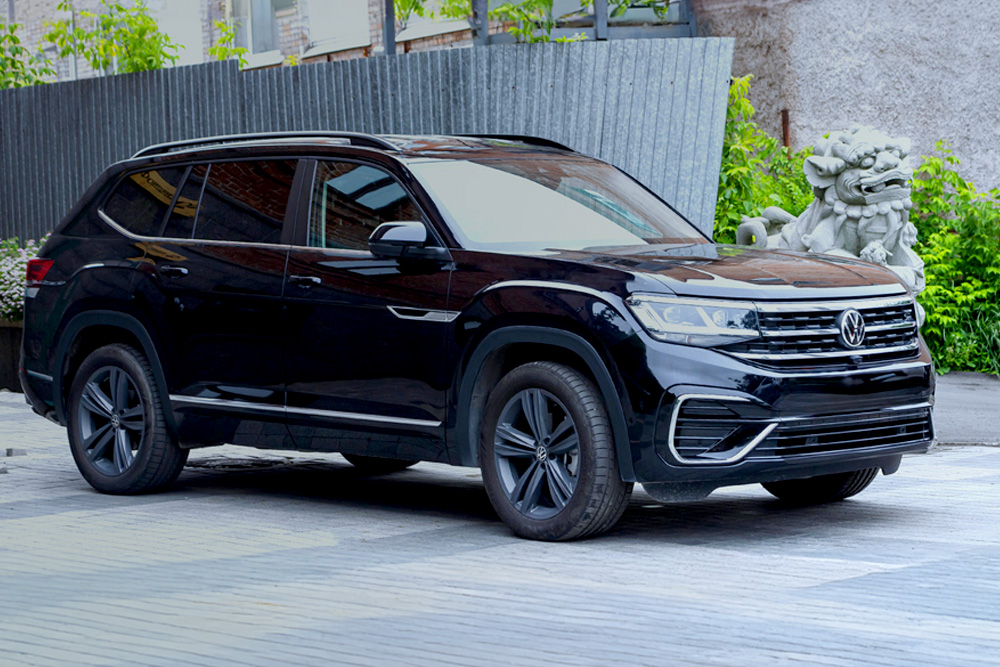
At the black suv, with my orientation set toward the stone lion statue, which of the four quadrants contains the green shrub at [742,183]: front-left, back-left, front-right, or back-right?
front-left

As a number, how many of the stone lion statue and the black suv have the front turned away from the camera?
0

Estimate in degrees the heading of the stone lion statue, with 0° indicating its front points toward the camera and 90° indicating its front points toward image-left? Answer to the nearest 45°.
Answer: approximately 315°

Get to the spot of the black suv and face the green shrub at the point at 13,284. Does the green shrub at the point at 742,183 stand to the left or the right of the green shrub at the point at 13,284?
right

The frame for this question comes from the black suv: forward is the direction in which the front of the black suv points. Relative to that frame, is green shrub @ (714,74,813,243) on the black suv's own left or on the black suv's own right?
on the black suv's own left

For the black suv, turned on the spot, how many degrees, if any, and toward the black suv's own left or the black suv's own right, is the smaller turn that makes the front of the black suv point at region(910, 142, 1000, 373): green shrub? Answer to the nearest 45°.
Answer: approximately 90° to the black suv's own left

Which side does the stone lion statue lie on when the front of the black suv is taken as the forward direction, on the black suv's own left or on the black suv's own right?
on the black suv's own left

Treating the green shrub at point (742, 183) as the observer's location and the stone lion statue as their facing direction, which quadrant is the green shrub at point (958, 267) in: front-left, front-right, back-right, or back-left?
front-left

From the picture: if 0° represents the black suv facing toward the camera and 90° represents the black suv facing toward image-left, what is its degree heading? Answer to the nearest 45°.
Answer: approximately 315°

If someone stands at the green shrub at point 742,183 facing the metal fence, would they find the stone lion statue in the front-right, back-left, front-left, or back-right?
back-left

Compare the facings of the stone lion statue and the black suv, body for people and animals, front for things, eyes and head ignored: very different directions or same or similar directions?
same or similar directions
